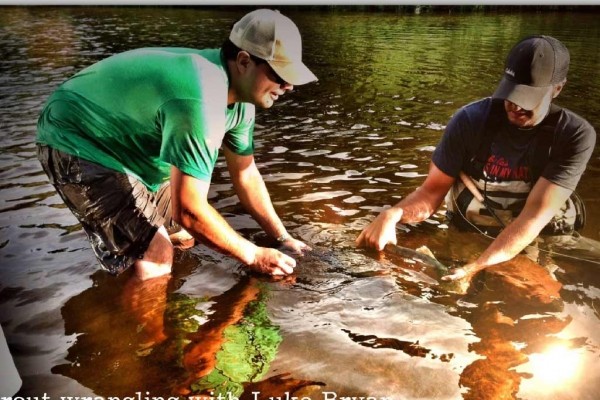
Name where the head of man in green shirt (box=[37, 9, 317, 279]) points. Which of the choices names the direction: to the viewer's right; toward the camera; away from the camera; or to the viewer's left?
to the viewer's right

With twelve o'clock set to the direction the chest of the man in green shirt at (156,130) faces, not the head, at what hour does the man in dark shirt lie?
The man in dark shirt is roughly at 12 o'clock from the man in green shirt.

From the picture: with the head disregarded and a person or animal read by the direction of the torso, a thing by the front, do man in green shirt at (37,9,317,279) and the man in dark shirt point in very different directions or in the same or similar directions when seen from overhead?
very different directions

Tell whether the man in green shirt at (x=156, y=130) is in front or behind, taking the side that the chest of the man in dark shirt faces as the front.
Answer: in front

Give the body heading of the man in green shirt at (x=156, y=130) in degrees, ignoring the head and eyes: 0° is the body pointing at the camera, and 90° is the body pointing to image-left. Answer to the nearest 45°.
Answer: approximately 270°

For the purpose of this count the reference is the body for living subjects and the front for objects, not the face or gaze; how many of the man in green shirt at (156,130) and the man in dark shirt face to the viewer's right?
1

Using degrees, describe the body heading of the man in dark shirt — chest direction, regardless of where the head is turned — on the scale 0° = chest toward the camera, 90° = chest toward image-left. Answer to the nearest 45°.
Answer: approximately 45°
